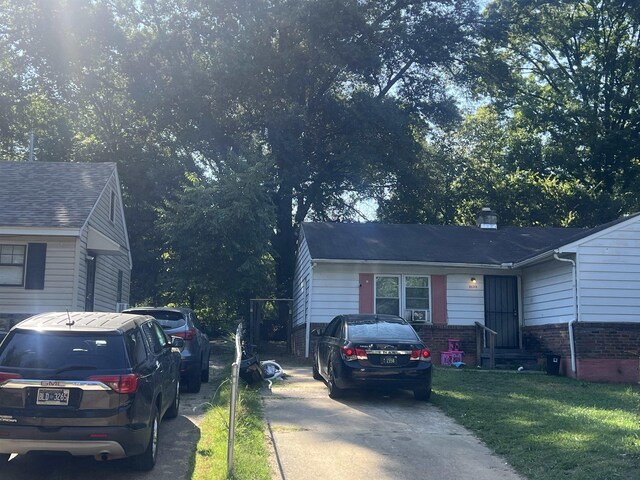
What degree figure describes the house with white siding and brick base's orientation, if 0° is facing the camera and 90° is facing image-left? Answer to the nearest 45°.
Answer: approximately 0°

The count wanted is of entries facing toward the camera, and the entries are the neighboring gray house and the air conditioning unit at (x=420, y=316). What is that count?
2

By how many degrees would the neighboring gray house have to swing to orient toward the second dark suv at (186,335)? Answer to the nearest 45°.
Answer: approximately 45° to its left

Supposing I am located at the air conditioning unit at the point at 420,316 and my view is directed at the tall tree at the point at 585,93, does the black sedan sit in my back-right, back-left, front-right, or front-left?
back-right

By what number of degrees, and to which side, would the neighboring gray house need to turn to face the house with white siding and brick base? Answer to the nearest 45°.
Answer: approximately 90° to its left

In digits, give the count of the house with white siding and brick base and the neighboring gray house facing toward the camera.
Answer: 2

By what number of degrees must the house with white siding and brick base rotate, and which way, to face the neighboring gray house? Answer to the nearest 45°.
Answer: approximately 45° to its right

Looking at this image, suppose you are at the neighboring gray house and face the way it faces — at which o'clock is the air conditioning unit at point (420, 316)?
The air conditioning unit is roughly at 9 o'clock from the neighboring gray house.
